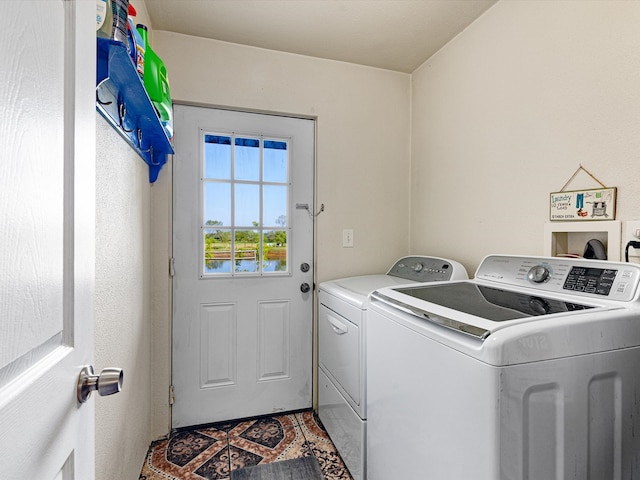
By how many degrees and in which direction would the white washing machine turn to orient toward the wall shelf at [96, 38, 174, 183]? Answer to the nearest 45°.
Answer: approximately 45° to its right

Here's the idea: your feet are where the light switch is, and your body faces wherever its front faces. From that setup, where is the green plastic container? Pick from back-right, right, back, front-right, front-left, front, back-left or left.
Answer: front-right

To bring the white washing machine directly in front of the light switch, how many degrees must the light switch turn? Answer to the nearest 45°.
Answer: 0° — it already faces it

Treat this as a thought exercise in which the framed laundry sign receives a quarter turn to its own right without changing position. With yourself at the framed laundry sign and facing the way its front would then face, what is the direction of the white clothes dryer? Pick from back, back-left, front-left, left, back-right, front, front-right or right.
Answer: front-left

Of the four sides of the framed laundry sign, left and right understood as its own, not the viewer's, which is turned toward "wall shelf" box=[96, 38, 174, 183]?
front

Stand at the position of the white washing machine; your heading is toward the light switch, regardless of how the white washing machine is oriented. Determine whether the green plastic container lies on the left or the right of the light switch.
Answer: left

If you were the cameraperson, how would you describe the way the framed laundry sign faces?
facing the viewer and to the left of the viewer

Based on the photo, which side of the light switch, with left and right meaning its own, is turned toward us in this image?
front

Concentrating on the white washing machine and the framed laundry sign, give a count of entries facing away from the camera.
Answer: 0

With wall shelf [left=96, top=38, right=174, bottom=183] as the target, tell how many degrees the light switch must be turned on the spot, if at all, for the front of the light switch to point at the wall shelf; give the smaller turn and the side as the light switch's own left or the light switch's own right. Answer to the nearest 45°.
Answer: approximately 45° to the light switch's own right

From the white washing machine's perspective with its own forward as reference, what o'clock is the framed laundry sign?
The framed laundry sign is roughly at 5 o'clock from the white washing machine.

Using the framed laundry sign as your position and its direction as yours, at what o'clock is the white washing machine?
The white washing machine is roughly at 11 o'clock from the framed laundry sign.

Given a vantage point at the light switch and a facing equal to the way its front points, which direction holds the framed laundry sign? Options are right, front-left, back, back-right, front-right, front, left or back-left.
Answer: front-left

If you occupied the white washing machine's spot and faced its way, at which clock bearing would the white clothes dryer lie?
The white clothes dryer is roughly at 3 o'clock from the white washing machine.

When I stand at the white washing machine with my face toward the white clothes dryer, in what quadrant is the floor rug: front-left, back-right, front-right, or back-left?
front-left
